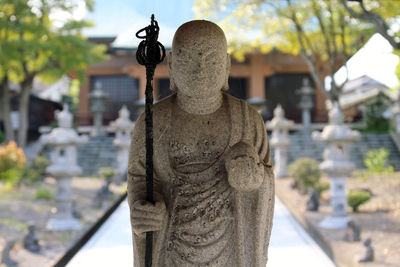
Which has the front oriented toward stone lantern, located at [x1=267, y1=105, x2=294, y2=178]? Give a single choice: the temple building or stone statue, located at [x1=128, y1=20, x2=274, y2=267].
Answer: the temple building

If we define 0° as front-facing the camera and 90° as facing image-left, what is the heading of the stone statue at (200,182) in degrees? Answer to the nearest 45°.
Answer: approximately 0°

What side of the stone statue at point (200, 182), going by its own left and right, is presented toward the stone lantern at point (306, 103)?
back

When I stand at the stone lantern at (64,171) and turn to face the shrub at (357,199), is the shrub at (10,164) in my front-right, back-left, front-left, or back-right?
back-left

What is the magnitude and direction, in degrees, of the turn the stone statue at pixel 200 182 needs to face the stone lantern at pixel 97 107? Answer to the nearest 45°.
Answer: approximately 180°

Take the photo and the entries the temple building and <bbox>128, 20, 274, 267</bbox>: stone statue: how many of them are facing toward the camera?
2

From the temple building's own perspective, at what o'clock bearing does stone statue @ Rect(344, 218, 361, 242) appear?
The stone statue is roughly at 12 o'clock from the temple building.

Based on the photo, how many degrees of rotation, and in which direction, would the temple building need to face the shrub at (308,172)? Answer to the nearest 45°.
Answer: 0° — it already faces it

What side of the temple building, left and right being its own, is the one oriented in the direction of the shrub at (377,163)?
front

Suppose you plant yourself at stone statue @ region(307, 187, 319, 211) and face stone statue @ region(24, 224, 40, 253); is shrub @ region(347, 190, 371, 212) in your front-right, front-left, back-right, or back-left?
back-left

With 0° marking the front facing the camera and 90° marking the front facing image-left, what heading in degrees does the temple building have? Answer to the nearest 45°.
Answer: approximately 0°

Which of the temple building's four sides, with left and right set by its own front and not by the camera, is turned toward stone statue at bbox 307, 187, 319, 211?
front

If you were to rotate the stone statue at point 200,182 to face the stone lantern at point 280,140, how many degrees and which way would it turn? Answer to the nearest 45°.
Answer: approximately 180°

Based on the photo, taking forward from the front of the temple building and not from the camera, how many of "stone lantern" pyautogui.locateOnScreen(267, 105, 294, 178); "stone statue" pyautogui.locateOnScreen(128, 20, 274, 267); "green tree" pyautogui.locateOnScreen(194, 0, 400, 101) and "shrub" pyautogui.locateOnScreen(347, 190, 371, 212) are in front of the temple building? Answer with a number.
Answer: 4

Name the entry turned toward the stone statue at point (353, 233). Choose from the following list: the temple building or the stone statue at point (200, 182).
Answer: the temple building

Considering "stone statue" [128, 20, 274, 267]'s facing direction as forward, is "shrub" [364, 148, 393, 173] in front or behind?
behind
